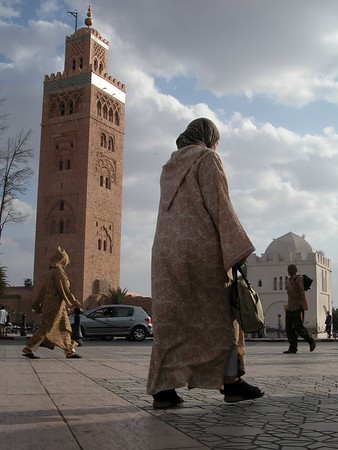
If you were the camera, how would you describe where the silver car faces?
facing to the left of the viewer

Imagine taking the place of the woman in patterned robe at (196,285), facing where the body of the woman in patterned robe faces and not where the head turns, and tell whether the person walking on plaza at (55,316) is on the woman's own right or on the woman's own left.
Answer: on the woman's own left

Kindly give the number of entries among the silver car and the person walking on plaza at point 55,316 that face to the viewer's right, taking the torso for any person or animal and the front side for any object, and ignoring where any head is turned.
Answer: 1

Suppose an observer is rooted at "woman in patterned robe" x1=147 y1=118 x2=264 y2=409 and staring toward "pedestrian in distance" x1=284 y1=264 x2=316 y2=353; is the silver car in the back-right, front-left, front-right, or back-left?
front-left

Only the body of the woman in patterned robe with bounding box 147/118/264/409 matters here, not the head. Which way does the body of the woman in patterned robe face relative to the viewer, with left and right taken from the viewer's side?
facing away from the viewer and to the right of the viewer

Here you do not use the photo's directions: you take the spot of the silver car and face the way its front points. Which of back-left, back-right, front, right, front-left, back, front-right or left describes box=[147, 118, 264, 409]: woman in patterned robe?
left

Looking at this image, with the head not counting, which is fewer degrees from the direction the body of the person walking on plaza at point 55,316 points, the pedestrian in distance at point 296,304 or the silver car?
the pedestrian in distance

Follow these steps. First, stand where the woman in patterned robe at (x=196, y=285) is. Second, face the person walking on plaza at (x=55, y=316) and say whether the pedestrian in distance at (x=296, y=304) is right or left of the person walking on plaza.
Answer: right

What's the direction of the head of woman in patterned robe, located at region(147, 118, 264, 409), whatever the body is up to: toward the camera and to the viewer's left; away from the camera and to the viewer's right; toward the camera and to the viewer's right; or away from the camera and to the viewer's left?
away from the camera and to the viewer's right
